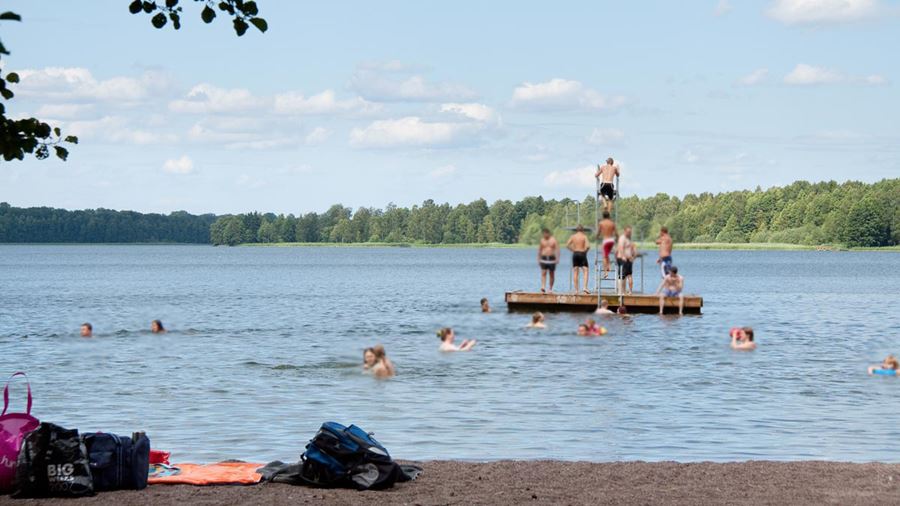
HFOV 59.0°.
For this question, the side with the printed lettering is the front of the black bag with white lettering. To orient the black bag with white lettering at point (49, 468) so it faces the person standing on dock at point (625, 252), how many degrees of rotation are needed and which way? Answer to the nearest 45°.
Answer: approximately 135° to its left

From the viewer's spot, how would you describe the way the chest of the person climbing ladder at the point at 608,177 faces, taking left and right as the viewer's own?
facing away from the viewer

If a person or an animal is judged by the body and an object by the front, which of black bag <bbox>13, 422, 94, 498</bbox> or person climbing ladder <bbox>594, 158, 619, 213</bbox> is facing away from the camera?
the person climbing ladder

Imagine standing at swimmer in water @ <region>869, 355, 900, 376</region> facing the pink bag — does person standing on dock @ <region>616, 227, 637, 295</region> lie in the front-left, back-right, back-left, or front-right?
back-right

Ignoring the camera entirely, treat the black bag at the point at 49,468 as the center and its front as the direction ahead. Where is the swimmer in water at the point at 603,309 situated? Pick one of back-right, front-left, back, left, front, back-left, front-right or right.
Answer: back-left

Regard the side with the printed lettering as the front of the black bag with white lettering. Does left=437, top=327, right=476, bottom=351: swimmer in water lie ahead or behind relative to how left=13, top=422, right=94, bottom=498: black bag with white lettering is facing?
behind
